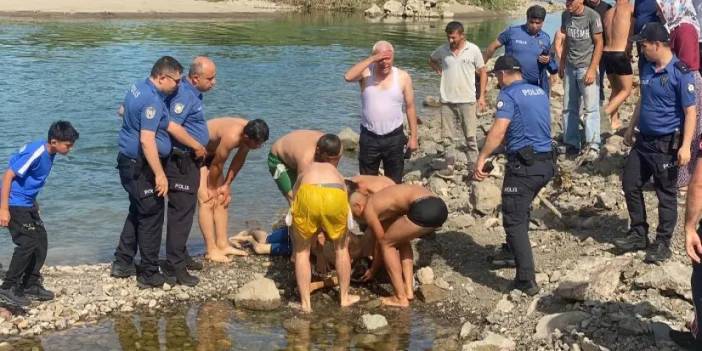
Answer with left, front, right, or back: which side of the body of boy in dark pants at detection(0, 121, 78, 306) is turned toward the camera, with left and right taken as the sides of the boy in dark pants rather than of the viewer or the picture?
right

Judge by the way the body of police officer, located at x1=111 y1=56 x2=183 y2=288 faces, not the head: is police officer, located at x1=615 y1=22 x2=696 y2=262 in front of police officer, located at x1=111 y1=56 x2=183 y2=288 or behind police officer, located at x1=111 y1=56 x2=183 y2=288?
in front

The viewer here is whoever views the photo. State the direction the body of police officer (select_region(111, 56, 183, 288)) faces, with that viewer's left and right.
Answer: facing to the right of the viewer

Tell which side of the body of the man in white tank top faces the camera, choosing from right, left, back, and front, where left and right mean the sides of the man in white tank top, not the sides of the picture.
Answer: front

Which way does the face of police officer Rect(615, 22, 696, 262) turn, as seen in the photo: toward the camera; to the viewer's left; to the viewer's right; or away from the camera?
to the viewer's left

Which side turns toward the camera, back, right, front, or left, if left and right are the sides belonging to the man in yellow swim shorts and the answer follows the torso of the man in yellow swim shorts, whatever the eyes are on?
back

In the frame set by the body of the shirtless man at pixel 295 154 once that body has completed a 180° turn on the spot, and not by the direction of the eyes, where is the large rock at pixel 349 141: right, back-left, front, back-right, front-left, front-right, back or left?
right

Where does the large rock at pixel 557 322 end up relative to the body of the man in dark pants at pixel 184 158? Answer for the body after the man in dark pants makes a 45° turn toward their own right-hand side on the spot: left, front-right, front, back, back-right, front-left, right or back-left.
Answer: front

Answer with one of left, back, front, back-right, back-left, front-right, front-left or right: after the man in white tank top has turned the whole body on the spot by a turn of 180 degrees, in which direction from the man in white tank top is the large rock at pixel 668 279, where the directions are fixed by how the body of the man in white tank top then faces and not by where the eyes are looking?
back-right

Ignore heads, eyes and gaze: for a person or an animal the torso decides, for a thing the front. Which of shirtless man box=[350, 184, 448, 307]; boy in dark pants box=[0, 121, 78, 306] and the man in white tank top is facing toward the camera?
the man in white tank top

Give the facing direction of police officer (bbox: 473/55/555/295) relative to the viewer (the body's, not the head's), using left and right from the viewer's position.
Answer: facing away from the viewer and to the left of the viewer

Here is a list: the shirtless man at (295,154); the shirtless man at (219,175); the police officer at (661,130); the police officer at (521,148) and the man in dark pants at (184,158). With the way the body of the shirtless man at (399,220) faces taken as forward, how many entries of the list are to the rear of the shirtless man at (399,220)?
2

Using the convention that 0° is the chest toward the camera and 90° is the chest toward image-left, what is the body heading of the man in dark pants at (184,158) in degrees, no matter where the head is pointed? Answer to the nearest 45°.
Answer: approximately 270°
